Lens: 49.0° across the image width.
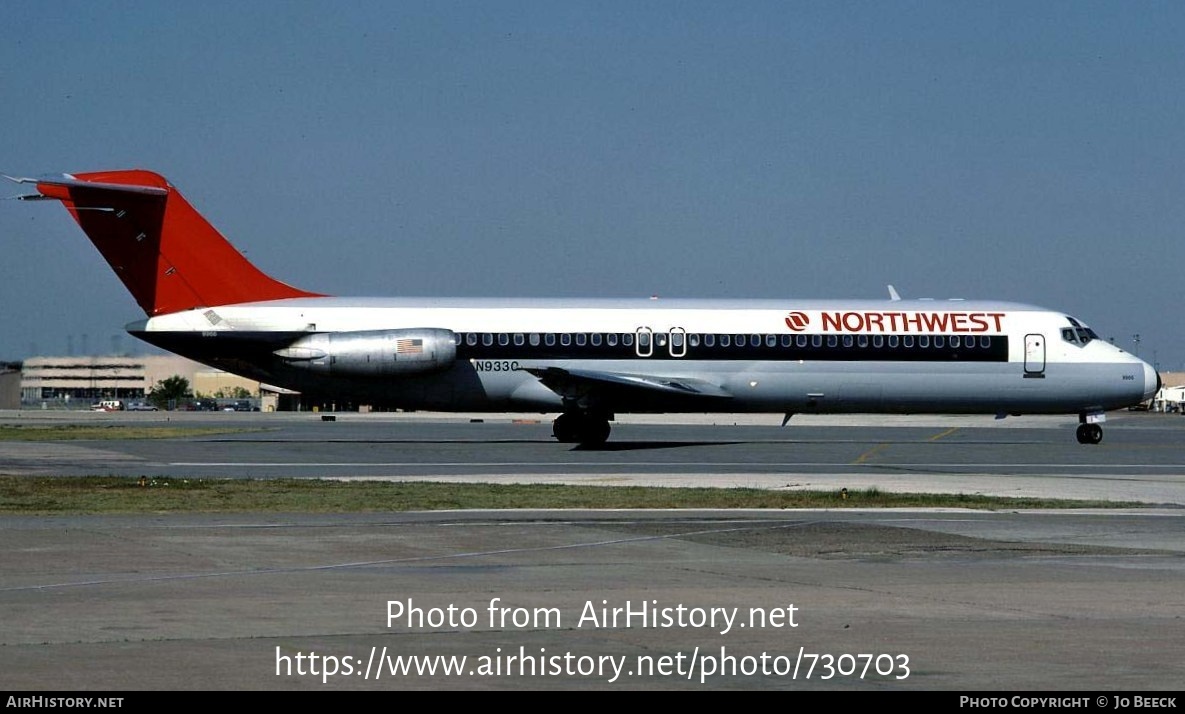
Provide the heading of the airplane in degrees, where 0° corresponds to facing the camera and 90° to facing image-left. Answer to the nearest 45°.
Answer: approximately 270°
